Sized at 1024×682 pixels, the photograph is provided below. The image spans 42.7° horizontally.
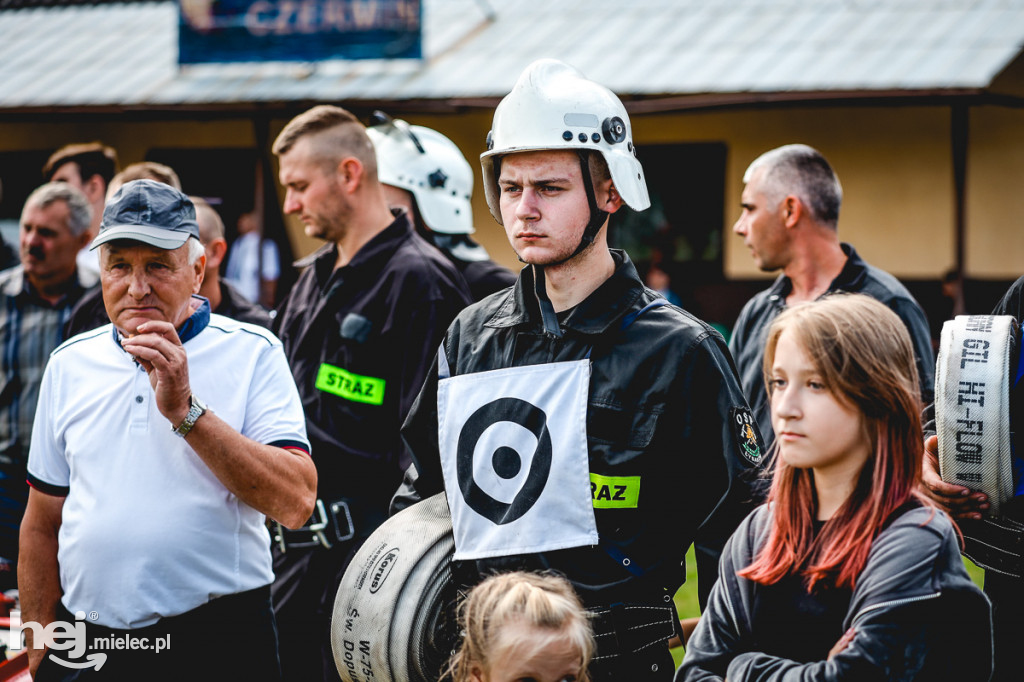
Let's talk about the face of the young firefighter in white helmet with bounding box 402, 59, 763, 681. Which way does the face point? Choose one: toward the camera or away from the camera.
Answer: toward the camera

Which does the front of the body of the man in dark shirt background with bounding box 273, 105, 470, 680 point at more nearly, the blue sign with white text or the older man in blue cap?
the older man in blue cap

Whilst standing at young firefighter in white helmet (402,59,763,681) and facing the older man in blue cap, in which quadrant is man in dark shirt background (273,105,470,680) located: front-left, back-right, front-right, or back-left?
front-right

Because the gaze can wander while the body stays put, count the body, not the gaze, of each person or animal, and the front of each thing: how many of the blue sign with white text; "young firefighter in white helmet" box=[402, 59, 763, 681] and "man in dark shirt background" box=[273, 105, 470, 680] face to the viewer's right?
0

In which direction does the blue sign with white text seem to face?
toward the camera

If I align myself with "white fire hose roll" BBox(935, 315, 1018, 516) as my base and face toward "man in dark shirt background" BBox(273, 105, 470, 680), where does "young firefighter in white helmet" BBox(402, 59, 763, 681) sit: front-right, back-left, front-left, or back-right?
front-left

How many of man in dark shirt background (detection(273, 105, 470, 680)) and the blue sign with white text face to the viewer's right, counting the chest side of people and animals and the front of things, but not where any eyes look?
0

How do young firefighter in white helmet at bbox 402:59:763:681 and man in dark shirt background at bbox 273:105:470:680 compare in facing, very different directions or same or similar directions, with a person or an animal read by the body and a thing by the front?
same or similar directions

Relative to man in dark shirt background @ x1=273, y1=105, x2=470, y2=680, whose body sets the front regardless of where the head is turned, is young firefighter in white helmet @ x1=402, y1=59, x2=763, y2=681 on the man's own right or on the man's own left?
on the man's own left

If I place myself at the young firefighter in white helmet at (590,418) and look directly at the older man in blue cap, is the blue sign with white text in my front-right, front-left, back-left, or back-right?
front-right

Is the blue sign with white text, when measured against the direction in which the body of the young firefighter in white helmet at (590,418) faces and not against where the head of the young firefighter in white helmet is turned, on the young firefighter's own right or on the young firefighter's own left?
on the young firefighter's own right

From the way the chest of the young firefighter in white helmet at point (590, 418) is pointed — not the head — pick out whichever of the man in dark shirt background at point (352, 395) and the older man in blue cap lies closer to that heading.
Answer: the older man in blue cap

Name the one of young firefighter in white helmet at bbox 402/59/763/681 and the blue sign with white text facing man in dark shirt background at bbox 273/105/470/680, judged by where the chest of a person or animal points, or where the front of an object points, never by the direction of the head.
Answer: the blue sign with white text

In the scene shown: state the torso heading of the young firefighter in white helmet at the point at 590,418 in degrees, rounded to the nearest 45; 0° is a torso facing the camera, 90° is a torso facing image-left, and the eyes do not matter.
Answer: approximately 45°

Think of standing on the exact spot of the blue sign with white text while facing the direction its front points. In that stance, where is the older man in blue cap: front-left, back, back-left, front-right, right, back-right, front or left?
front

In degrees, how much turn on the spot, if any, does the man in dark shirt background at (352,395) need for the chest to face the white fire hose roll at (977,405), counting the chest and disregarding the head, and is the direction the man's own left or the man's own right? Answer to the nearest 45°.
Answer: approximately 90° to the man's own left

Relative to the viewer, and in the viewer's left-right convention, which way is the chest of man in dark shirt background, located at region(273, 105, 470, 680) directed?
facing the viewer and to the left of the viewer
